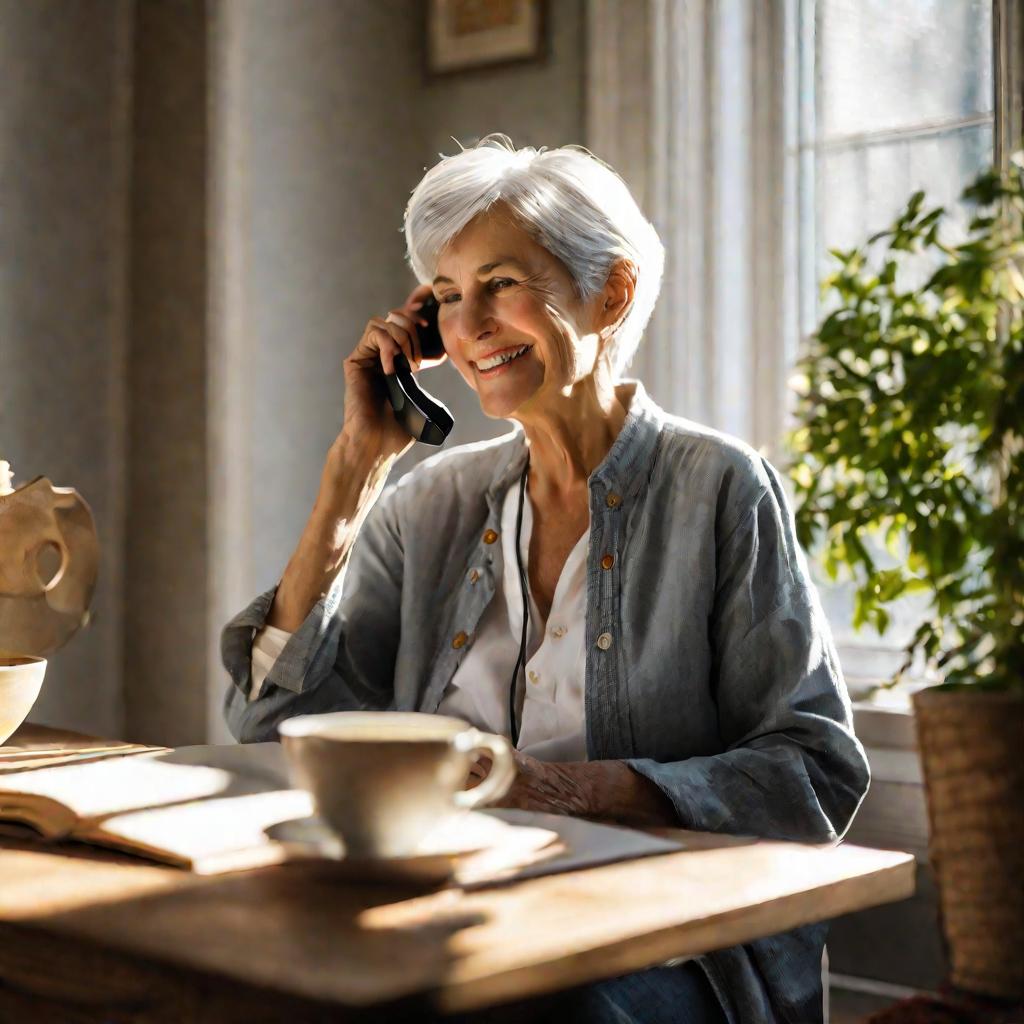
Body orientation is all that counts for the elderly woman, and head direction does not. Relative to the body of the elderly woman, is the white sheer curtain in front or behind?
behind

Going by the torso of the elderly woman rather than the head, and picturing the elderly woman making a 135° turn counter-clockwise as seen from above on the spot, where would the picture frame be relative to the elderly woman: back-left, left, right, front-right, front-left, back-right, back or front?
left

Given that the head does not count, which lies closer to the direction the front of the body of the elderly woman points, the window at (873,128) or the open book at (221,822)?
the open book

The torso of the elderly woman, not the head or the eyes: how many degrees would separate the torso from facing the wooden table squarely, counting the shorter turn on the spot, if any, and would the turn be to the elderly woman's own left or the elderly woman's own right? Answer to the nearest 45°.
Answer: approximately 45° to the elderly woman's own left

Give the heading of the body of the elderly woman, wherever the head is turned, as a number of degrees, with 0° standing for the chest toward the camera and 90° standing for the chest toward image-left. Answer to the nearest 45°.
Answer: approximately 45°
